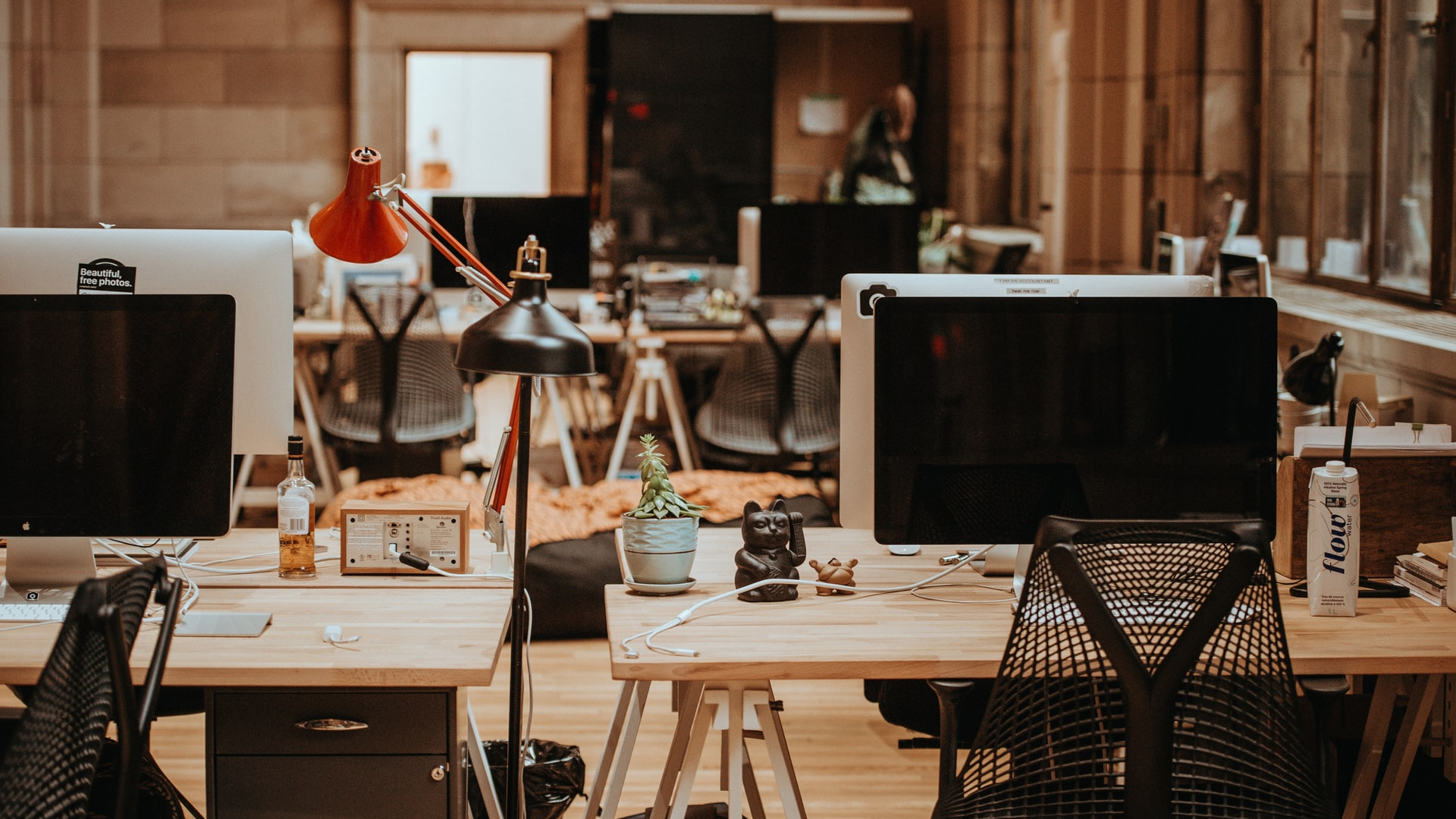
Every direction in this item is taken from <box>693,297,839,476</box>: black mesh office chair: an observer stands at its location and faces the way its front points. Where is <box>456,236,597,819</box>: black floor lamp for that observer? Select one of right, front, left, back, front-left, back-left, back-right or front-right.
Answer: back

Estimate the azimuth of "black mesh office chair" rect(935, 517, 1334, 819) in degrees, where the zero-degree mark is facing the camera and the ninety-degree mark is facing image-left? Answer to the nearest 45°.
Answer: approximately 180°

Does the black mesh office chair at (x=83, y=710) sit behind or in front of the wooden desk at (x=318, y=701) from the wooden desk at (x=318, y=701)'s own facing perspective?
in front

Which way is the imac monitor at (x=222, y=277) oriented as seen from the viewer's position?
away from the camera

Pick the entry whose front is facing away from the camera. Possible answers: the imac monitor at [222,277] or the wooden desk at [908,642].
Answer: the imac monitor

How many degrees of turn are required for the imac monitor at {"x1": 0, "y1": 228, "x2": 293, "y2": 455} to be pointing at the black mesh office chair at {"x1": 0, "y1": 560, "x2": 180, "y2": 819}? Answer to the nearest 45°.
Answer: approximately 180°

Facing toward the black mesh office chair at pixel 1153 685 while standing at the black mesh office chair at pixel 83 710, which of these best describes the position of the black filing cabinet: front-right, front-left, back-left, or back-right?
front-left

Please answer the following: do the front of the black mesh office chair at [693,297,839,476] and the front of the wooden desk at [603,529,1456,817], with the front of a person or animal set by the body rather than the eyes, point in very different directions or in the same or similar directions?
very different directions

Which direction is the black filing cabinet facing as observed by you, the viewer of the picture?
facing the viewer

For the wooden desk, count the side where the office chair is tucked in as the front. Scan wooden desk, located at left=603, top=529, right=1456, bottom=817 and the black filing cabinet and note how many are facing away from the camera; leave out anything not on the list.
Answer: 0

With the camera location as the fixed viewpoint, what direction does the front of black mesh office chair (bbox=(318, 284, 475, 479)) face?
facing away from the viewer

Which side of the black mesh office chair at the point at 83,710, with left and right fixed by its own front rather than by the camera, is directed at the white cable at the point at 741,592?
right
